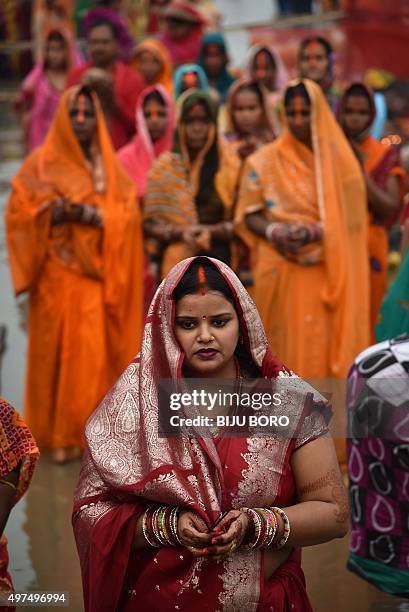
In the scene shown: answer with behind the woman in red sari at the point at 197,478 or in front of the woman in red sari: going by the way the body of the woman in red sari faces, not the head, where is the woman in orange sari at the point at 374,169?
behind

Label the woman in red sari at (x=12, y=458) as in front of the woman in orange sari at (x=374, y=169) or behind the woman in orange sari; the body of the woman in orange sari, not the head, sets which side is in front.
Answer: in front

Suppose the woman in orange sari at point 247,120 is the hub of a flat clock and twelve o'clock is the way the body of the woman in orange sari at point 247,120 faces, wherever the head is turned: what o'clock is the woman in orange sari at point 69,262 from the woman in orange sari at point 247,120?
the woman in orange sari at point 69,262 is roughly at 1 o'clock from the woman in orange sari at point 247,120.

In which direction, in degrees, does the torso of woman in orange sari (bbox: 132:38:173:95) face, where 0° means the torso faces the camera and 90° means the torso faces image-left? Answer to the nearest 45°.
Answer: approximately 45°

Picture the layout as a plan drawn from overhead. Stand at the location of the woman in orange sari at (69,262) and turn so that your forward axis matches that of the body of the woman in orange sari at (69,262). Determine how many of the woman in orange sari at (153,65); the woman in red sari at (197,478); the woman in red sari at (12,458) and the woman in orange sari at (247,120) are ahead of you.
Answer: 2

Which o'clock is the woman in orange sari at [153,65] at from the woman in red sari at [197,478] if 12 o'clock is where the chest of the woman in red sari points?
The woman in orange sari is roughly at 6 o'clock from the woman in red sari.

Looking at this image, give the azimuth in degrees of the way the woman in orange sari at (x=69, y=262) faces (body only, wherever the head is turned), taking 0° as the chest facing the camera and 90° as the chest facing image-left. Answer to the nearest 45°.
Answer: approximately 0°

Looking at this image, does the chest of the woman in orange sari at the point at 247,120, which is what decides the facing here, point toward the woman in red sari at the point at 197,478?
yes

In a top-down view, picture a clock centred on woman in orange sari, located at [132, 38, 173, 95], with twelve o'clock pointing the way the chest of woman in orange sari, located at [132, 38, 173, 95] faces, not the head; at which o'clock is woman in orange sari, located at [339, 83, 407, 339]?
woman in orange sari, located at [339, 83, 407, 339] is roughly at 10 o'clock from woman in orange sari, located at [132, 38, 173, 95].

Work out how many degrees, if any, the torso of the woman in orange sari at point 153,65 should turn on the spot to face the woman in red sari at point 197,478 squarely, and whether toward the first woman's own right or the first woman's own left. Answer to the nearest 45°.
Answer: approximately 45° to the first woman's own left

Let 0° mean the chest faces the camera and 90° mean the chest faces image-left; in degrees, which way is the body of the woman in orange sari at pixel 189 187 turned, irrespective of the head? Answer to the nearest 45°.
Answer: approximately 0°

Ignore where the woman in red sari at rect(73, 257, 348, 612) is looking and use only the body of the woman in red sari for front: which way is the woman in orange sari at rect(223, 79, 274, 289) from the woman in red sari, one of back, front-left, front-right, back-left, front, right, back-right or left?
back
